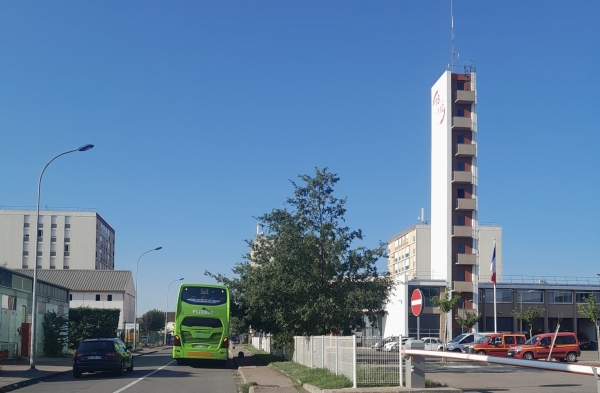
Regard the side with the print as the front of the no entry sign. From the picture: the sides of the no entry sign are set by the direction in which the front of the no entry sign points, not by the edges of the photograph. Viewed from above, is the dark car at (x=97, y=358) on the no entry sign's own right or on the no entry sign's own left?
on the no entry sign's own right

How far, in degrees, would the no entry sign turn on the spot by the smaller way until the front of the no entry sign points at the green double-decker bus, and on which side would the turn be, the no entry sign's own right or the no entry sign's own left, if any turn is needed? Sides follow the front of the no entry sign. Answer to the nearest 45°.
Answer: approximately 90° to the no entry sign's own right

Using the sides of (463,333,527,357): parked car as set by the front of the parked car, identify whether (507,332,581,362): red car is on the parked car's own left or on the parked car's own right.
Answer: on the parked car's own left

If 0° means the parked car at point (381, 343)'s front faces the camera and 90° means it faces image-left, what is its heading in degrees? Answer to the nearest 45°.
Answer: approximately 45°

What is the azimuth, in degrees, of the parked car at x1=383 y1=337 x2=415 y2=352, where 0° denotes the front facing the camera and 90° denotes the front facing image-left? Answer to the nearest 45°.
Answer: approximately 45°

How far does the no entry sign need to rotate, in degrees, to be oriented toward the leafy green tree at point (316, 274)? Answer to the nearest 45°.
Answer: approximately 135° to its right
